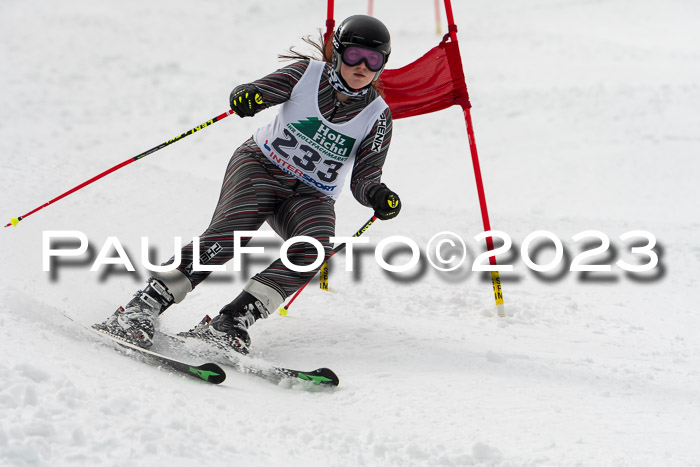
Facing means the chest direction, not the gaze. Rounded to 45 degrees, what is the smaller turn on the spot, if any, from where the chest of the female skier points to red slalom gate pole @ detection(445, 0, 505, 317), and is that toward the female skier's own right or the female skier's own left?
approximately 135° to the female skier's own left

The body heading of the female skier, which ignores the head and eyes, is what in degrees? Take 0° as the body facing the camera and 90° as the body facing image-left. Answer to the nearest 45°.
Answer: approximately 0°
